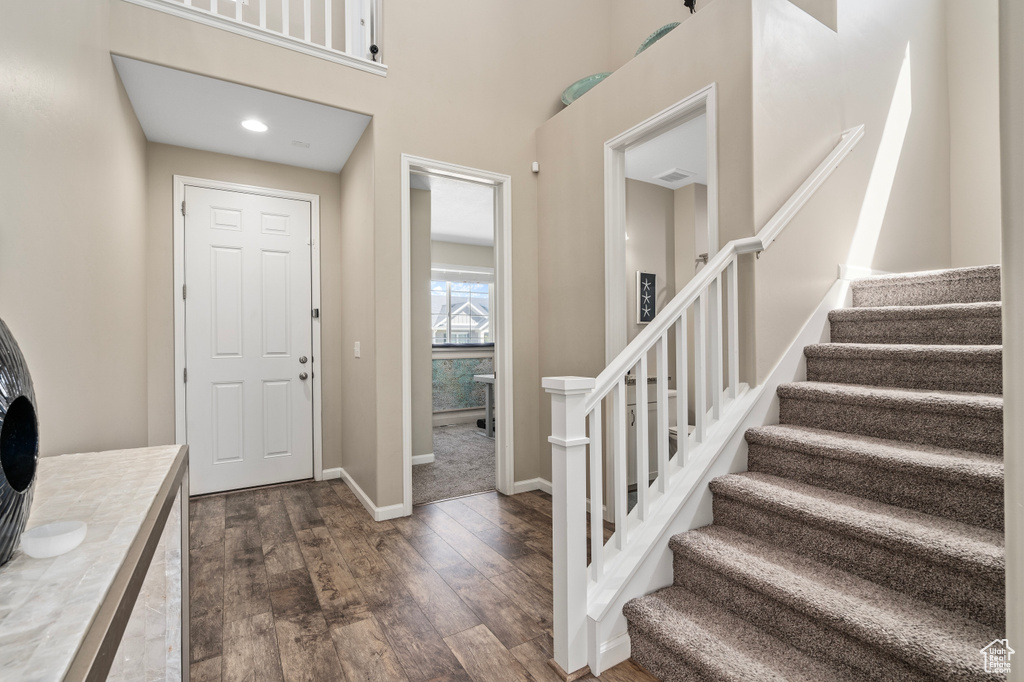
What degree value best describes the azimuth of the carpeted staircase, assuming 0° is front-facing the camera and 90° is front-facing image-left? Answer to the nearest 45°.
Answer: approximately 45°

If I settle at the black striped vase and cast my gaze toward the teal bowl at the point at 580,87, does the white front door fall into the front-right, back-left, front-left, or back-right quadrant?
front-left

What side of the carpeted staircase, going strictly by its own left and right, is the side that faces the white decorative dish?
front

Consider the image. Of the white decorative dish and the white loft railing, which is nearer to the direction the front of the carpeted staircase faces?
the white decorative dish

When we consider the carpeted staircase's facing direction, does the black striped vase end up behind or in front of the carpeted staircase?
in front

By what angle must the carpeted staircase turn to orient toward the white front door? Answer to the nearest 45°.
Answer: approximately 45° to its right

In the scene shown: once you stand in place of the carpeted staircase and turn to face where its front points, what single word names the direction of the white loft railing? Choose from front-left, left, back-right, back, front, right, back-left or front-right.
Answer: front-right
